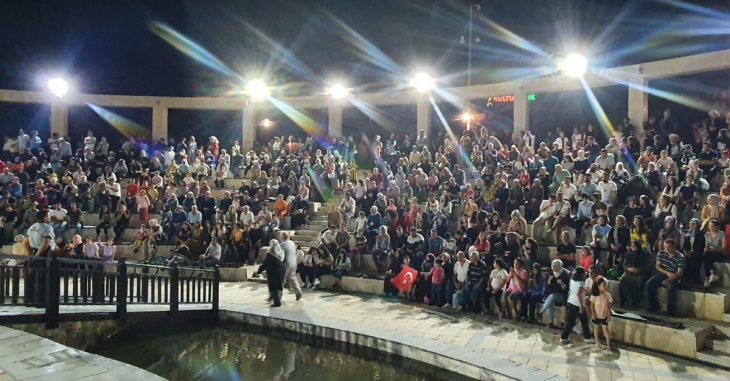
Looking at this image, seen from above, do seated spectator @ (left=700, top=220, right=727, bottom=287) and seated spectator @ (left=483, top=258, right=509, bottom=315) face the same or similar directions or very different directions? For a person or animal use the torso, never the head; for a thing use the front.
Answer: same or similar directions

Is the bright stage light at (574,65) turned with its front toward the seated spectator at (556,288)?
yes

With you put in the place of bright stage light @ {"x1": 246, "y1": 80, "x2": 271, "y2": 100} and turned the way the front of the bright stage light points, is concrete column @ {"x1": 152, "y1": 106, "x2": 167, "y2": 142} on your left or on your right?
on your right

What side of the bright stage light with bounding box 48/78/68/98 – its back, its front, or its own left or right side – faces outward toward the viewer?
front

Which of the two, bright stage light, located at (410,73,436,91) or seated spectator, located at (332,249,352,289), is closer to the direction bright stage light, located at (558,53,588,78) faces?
the seated spectator

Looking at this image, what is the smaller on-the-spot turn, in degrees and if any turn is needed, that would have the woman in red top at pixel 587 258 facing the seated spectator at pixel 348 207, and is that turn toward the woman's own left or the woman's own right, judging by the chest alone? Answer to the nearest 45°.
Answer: approximately 90° to the woman's own right

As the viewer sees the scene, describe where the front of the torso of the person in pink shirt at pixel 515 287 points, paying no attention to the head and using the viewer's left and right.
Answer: facing the viewer and to the left of the viewer

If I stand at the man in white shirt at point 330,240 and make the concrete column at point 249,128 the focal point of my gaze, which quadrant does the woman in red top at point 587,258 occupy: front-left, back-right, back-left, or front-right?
back-right

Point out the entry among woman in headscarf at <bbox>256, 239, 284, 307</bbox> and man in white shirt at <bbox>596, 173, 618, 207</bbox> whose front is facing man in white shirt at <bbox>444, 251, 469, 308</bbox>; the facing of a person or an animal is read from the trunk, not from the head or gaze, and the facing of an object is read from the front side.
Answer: man in white shirt at <bbox>596, 173, 618, 207</bbox>

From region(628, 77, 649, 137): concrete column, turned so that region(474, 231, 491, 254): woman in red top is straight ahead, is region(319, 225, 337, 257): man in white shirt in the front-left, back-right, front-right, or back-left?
front-right

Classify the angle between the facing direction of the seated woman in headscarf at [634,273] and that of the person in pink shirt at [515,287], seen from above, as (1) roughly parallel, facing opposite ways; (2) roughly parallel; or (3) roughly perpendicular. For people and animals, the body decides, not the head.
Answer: roughly parallel
